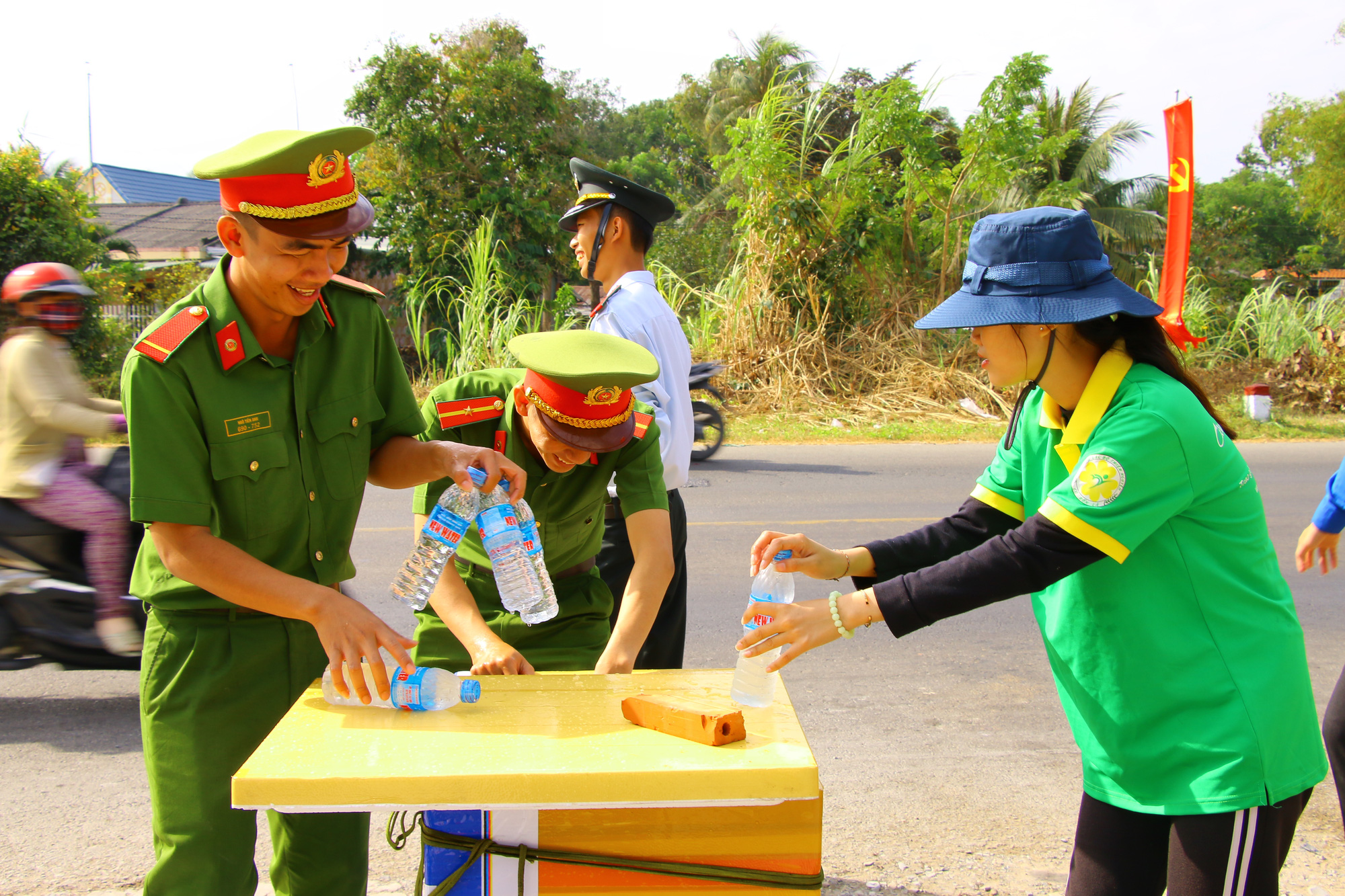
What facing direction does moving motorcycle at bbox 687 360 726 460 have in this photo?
to the viewer's left

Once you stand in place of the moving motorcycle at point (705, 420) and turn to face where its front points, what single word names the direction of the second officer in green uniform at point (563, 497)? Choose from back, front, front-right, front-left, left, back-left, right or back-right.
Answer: left

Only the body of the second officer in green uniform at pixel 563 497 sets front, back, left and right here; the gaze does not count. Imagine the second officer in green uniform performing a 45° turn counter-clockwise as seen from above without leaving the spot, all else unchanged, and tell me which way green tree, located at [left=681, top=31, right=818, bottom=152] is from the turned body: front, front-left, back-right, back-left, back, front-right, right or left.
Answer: back-left

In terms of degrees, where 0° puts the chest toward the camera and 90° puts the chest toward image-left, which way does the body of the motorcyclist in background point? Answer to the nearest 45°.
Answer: approximately 270°

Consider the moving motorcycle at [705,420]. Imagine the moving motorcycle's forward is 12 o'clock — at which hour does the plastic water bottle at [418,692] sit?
The plastic water bottle is roughly at 9 o'clock from the moving motorcycle.

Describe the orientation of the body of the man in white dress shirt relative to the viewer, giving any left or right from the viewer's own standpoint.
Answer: facing to the left of the viewer

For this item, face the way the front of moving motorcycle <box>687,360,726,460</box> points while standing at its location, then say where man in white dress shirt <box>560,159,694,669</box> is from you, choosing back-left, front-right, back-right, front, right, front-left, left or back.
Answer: left

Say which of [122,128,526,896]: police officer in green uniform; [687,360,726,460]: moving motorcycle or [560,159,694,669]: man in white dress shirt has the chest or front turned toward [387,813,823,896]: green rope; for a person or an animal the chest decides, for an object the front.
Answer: the police officer in green uniform

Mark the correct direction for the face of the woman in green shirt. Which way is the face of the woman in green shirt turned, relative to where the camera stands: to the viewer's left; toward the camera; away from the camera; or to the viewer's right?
to the viewer's left

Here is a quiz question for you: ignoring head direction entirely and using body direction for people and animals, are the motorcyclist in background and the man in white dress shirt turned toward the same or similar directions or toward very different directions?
very different directions

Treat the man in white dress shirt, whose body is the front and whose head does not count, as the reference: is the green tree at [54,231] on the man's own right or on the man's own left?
on the man's own right
